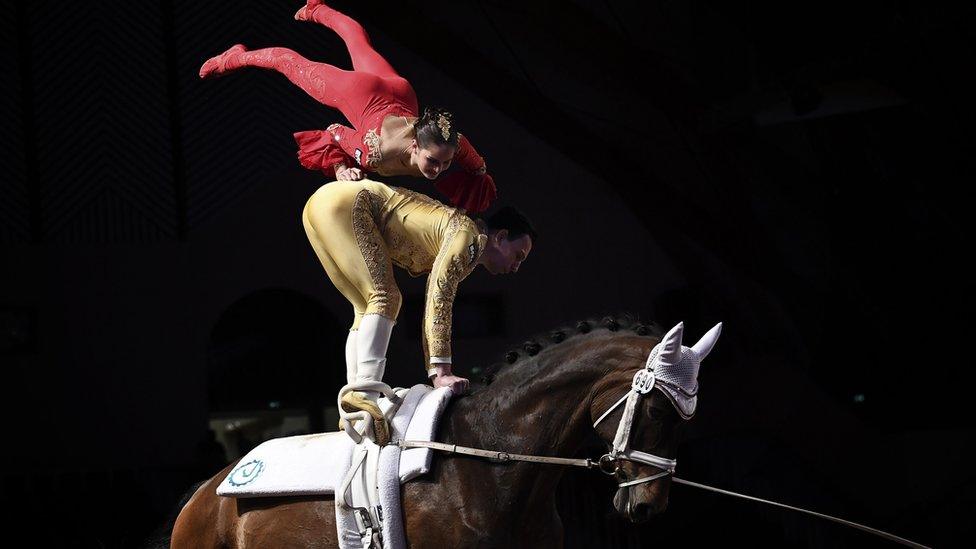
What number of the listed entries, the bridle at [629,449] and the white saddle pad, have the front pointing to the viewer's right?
2

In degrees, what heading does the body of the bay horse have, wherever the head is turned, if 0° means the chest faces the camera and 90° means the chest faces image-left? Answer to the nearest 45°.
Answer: approximately 270°

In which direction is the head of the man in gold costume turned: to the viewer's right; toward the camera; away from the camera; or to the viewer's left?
to the viewer's right

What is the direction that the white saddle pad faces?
to the viewer's right

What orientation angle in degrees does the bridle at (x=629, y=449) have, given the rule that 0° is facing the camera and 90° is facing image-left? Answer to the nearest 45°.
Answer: approximately 270°
